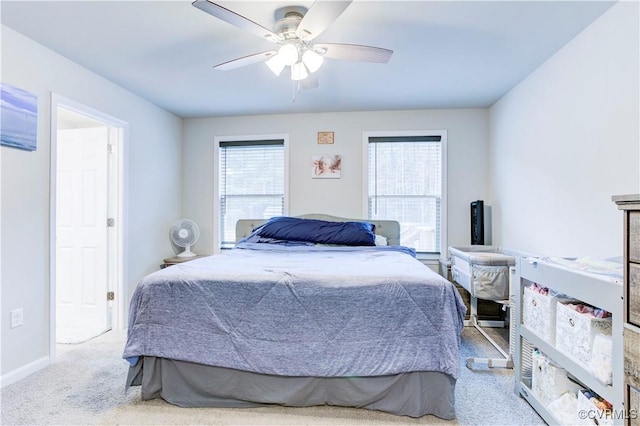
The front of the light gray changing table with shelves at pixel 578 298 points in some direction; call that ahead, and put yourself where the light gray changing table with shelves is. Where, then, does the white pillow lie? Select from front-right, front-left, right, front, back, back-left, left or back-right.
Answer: right

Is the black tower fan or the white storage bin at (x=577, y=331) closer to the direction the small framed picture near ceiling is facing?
the white storage bin

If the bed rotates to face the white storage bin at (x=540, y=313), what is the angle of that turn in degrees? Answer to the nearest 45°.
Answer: approximately 90° to its left

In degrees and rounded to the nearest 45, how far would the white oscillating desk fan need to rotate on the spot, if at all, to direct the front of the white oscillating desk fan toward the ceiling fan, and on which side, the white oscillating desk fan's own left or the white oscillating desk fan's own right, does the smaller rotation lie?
0° — it already faces it

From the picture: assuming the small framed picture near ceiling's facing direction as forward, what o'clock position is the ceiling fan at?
The ceiling fan is roughly at 12 o'clock from the small framed picture near ceiling.

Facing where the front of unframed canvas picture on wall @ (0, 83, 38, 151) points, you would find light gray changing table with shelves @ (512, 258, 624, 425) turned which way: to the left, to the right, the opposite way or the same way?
the opposite way

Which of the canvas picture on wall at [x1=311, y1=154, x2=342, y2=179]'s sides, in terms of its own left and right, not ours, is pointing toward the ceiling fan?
front

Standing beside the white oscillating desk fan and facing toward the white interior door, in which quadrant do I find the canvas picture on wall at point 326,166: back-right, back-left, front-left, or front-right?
back-left

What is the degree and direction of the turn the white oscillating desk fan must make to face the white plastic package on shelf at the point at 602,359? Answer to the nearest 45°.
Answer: approximately 45° to its left

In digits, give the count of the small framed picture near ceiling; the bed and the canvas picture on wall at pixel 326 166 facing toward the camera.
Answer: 3

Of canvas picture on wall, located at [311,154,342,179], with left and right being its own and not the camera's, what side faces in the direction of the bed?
front

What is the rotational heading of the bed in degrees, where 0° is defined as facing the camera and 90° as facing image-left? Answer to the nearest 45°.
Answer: approximately 0°

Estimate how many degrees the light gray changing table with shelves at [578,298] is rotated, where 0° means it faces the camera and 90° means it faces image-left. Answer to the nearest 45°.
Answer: approximately 45°

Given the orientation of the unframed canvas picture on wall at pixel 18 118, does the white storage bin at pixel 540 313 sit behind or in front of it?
in front

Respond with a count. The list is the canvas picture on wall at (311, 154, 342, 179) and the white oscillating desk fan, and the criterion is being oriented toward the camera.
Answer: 2
